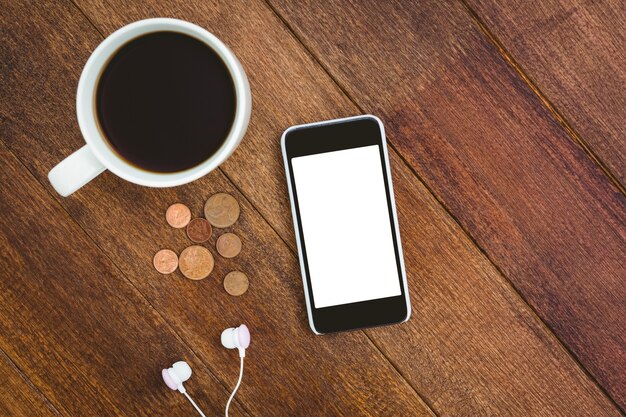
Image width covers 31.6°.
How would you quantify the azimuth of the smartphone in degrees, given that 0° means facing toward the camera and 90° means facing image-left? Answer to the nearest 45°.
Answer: approximately 0°
